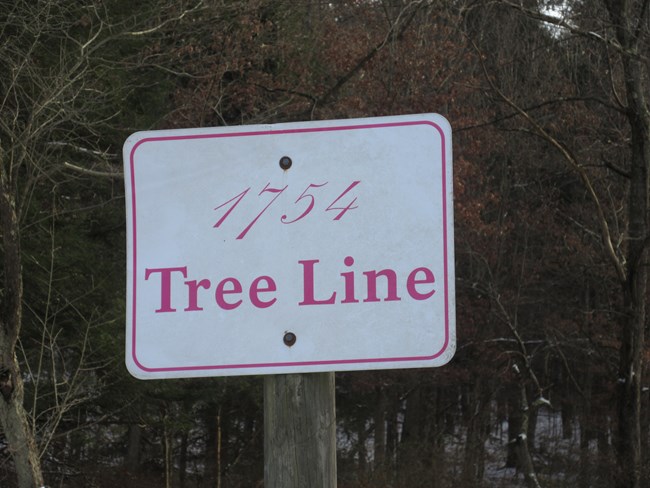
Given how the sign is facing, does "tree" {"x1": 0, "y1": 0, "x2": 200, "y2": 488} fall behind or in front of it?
behind

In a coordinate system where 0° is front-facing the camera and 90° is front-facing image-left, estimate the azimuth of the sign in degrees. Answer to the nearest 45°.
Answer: approximately 0°

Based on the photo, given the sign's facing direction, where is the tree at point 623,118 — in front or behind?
behind
